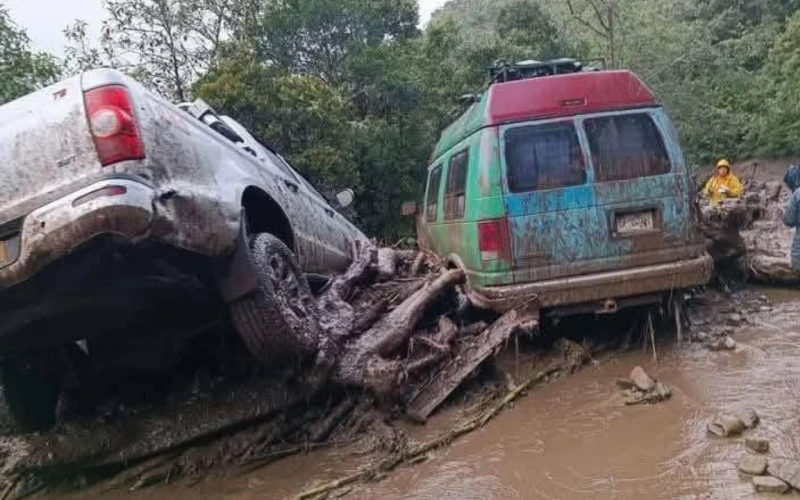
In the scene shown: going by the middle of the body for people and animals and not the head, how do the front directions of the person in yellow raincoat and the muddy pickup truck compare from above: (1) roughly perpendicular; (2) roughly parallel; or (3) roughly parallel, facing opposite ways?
roughly parallel, facing opposite ways

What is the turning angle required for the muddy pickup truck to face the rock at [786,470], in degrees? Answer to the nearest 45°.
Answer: approximately 90° to its right

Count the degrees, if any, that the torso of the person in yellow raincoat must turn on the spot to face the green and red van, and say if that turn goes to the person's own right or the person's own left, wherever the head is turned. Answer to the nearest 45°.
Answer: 0° — they already face it

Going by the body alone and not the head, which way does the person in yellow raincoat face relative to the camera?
toward the camera

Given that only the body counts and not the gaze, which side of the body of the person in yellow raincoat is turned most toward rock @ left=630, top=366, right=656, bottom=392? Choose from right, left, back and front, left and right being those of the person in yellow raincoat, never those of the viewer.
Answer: front

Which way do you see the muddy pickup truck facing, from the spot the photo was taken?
facing away from the viewer and to the right of the viewer

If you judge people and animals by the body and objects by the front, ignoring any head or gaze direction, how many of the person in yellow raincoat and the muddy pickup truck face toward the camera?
1

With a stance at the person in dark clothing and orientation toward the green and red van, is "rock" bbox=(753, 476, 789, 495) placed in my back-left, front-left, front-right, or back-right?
front-left

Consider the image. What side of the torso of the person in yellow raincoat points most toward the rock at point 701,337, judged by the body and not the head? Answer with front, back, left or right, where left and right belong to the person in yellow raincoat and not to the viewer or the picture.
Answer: front

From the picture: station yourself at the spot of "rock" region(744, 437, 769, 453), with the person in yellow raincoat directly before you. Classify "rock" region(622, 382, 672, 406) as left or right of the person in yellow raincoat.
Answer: left

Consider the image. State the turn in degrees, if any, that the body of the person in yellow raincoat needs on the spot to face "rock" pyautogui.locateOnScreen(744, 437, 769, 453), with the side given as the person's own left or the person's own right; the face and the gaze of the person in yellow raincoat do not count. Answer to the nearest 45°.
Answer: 0° — they already face it

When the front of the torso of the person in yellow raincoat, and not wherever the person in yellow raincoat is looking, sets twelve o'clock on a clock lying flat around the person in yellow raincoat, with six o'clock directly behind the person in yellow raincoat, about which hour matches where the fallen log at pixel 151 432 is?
The fallen log is roughly at 1 o'clock from the person in yellow raincoat.

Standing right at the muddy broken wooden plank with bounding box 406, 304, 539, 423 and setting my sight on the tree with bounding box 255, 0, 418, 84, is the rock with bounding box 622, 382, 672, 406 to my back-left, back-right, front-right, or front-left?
back-right

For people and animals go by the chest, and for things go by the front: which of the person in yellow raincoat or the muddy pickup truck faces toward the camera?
the person in yellow raincoat

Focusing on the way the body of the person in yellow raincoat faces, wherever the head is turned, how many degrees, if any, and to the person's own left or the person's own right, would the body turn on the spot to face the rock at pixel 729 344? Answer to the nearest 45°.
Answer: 0° — they already face it

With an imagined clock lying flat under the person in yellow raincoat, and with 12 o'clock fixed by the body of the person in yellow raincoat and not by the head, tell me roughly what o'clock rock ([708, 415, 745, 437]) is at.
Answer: The rock is roughly at 12 o'clock from the person in yellow raincoat.

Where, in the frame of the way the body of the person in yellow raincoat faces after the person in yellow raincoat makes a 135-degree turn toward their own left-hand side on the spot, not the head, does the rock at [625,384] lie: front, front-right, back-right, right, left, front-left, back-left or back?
back-right

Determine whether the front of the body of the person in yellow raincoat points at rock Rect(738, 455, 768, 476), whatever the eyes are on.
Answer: yes
